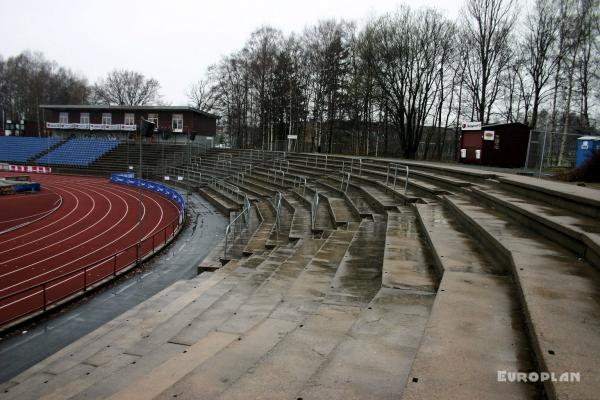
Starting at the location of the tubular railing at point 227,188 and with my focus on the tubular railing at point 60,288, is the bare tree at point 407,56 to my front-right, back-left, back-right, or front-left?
back-left

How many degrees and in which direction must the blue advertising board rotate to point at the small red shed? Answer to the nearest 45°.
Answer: approximately 90° to its left

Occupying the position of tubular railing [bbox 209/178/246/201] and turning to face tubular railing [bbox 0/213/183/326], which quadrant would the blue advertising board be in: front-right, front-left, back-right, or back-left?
back-right
